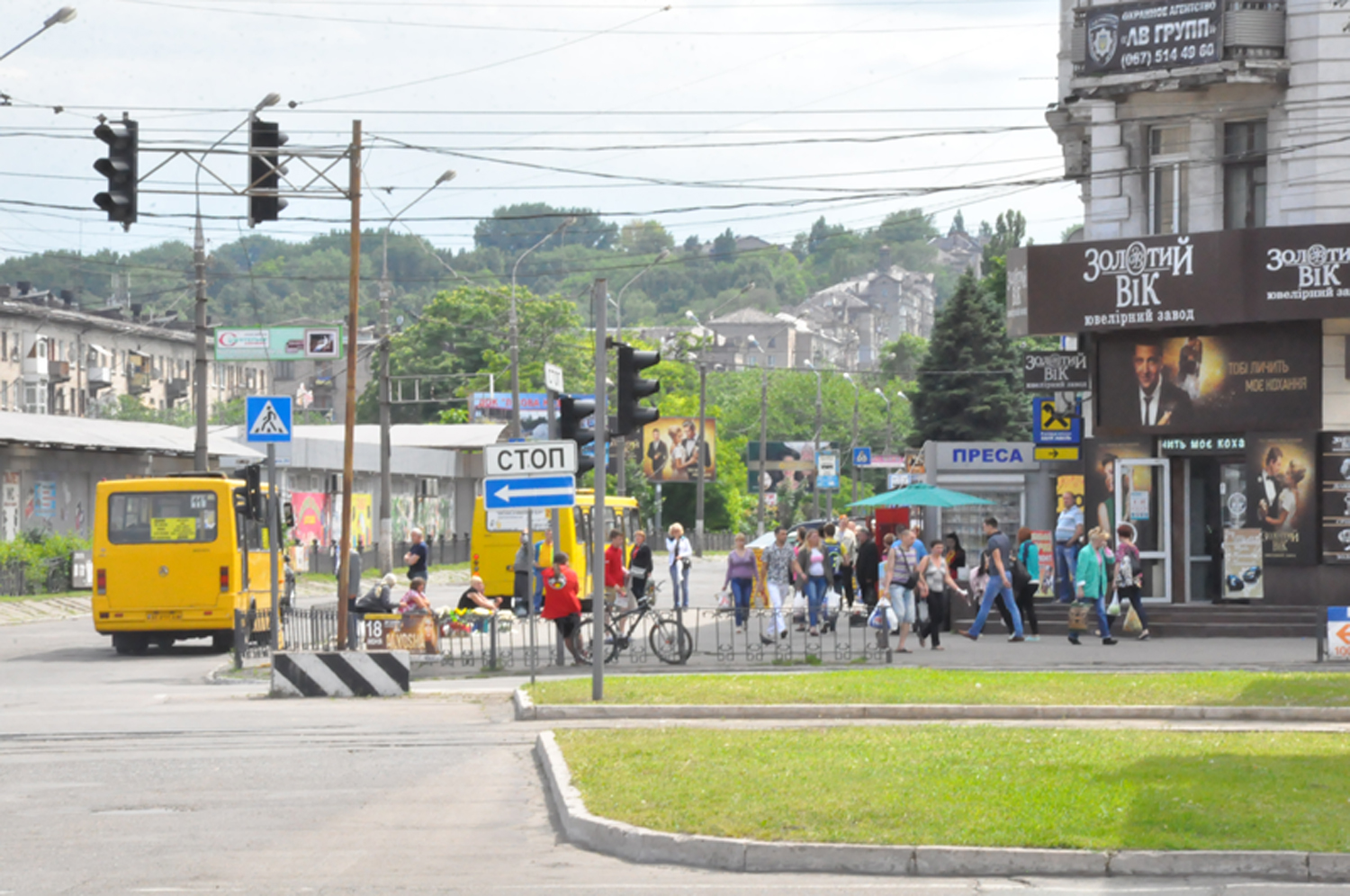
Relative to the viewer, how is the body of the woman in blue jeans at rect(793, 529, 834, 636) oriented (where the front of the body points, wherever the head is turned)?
toward the camera

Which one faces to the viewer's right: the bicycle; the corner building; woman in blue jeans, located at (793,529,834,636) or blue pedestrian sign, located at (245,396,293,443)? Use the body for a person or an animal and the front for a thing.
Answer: the bicycle

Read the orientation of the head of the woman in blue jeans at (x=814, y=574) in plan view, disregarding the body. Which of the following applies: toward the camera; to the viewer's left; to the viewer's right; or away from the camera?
toward the camera

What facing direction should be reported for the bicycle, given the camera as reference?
facing to the right of the viewer

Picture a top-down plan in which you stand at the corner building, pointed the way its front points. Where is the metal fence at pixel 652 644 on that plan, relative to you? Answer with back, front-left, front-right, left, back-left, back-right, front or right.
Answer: front-right

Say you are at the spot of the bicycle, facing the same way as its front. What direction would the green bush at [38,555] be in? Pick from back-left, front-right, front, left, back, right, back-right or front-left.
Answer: back-left

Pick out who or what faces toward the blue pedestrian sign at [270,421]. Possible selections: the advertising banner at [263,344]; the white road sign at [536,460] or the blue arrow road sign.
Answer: the advertising banner

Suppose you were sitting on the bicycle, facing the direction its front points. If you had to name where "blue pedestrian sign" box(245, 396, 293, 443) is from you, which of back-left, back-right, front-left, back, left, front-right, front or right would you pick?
back

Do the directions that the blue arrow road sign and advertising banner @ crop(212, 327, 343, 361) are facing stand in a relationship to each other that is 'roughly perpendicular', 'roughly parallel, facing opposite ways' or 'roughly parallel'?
roughly parallel

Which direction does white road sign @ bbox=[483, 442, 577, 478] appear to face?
toward the camera

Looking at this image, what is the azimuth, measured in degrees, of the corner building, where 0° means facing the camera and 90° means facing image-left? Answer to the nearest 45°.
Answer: approximately 0°

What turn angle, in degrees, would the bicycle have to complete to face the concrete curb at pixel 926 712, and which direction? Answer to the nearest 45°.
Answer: approximately 90° to its right

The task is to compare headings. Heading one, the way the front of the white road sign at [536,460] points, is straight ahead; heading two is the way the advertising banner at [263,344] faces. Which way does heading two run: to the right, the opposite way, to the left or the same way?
the same way

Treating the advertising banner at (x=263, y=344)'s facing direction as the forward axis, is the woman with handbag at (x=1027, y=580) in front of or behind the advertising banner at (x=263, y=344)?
in front

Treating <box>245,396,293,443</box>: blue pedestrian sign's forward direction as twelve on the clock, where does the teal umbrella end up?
The teal umbrella is roughly at 8 o'clock from the blue pedestrian sign.

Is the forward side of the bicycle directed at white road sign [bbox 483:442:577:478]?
no
